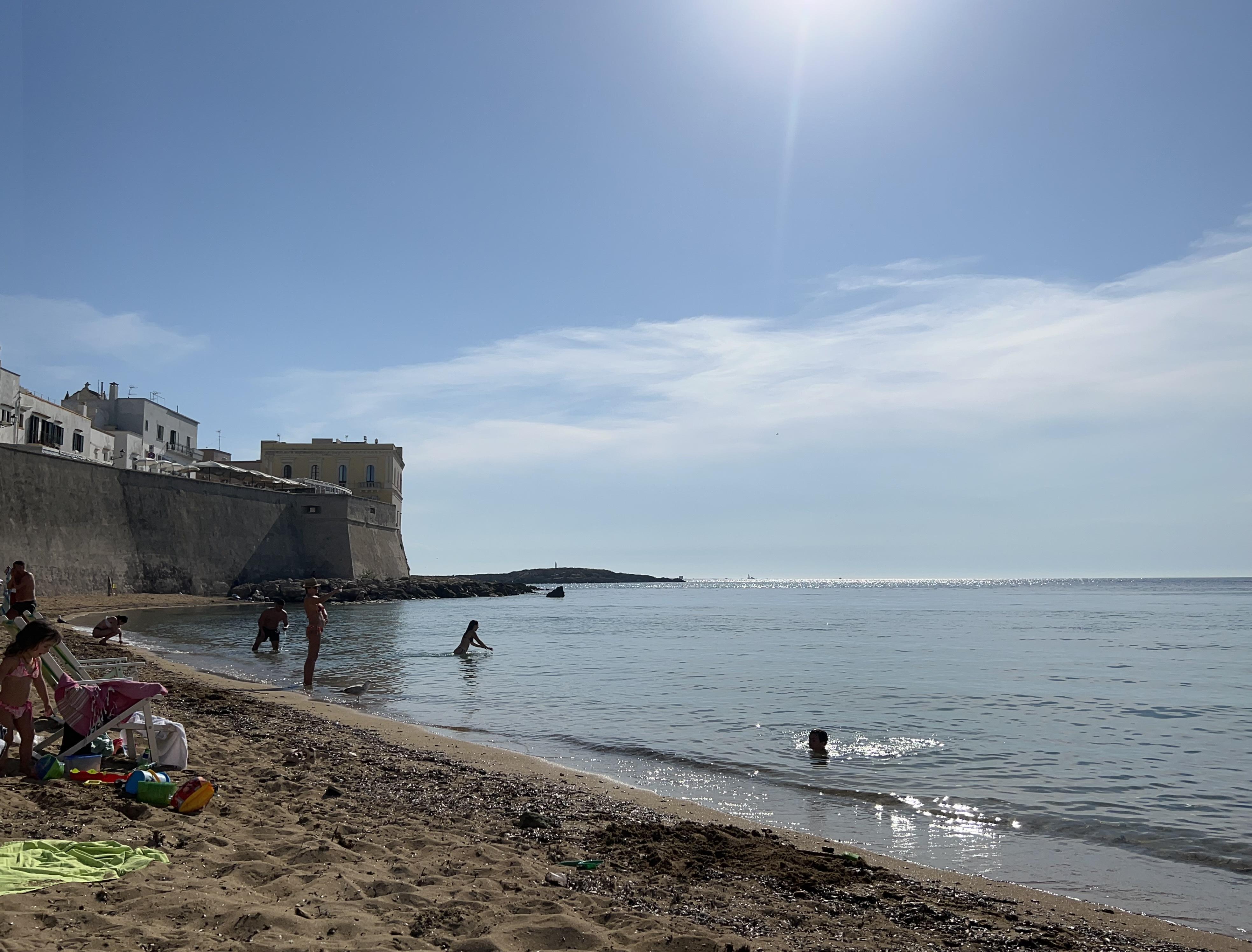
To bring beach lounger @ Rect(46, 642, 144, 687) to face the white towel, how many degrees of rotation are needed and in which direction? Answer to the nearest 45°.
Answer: approximately 90° to its right

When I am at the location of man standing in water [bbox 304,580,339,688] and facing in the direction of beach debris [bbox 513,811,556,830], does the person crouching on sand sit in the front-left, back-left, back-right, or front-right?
back-right

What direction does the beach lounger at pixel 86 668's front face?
to the viewer's right

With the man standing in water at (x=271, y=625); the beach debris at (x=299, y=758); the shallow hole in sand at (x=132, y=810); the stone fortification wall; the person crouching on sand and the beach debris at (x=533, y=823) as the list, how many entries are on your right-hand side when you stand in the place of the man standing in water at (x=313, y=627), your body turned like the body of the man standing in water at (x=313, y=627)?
3

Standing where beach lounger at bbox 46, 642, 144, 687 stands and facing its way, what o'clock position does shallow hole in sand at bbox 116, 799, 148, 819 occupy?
The shallow hole in sand is roughly at 3 o'clock from the beach lounger.

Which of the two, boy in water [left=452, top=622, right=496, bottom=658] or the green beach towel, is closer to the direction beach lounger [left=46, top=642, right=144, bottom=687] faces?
the boy in water
